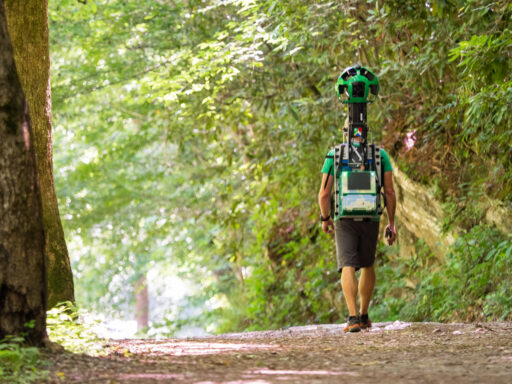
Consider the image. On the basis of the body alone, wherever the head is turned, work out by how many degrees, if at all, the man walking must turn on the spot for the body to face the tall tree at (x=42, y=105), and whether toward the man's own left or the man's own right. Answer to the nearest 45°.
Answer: approximately 135° to the man's own left

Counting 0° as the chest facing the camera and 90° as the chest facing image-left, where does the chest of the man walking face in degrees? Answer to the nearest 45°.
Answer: approximately 180°

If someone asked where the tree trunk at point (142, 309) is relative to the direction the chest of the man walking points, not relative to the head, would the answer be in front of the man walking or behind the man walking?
in front

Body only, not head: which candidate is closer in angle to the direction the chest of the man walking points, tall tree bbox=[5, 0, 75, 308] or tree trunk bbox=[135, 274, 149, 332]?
the tree trunk
